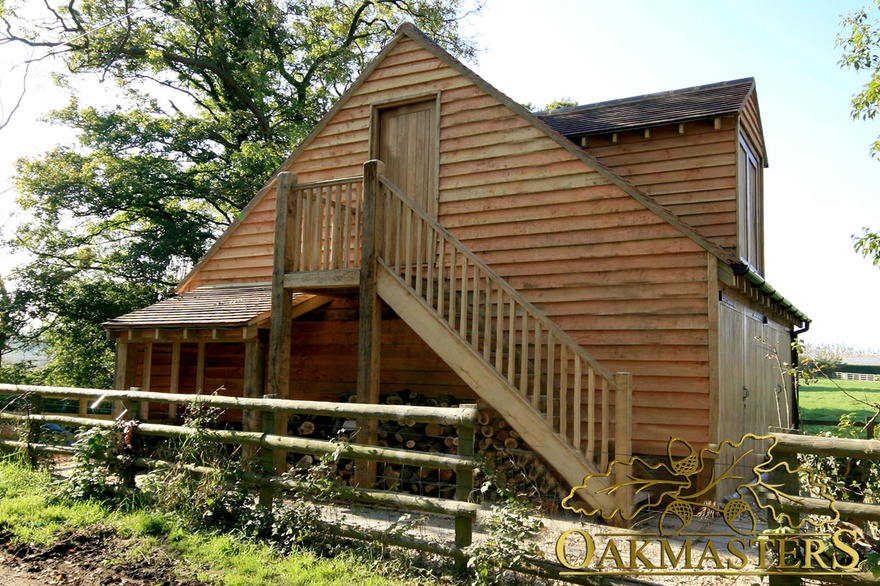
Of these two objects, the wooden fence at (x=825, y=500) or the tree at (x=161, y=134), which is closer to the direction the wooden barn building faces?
the wooden fence
